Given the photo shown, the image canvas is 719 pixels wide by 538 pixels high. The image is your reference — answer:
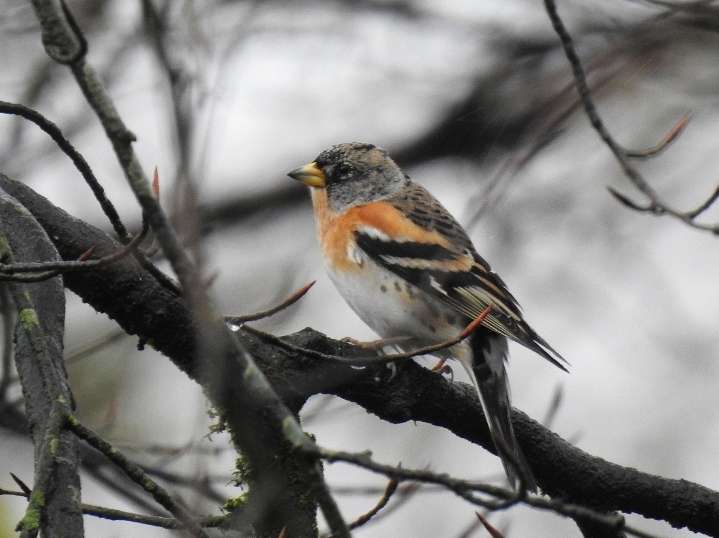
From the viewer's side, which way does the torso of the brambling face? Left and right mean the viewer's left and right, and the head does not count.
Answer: facing to the left of the viewer

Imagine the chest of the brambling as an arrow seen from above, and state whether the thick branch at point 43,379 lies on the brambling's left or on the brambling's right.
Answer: on the brambling's left

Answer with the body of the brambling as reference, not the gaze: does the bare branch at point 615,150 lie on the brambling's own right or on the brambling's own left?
on the brambling's own left
